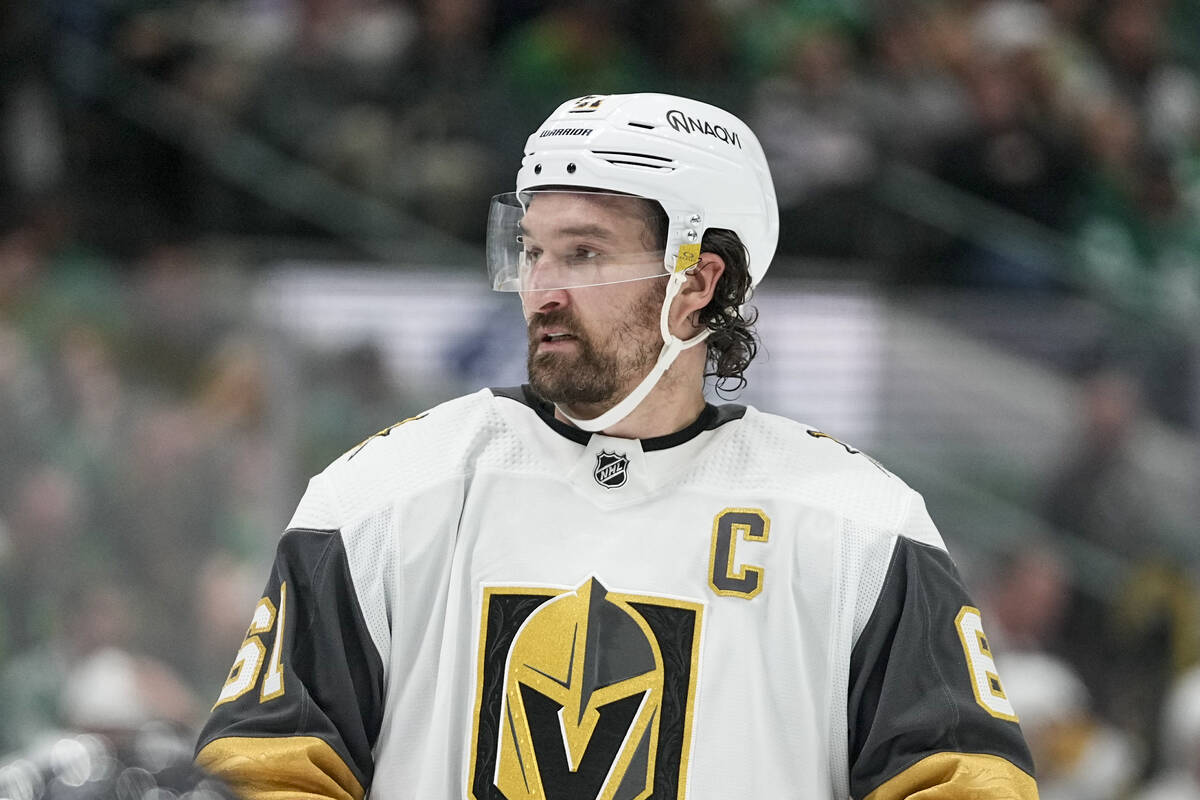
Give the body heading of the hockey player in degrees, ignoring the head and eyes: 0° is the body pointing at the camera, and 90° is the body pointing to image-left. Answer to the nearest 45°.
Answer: approximately 0°
